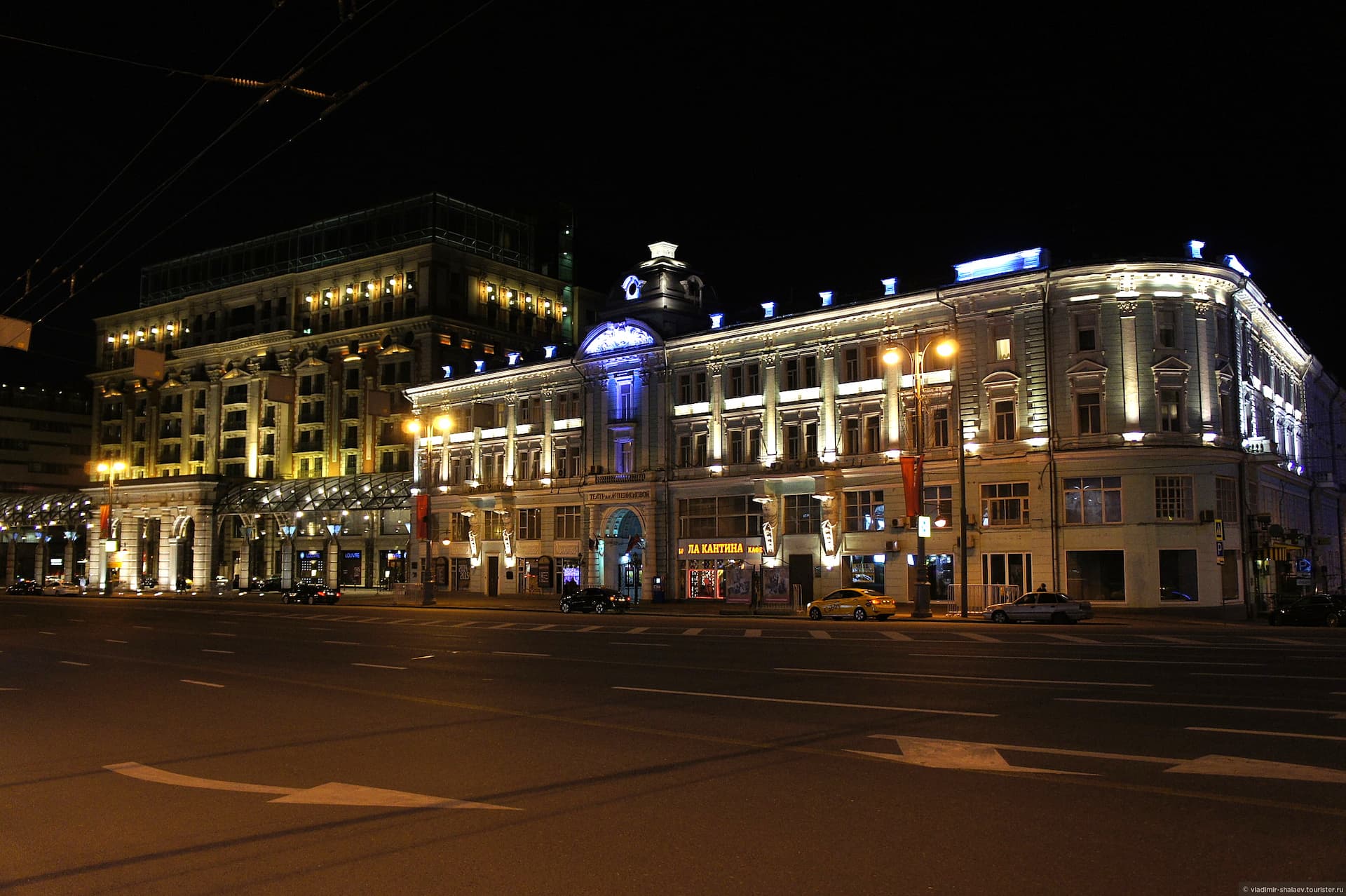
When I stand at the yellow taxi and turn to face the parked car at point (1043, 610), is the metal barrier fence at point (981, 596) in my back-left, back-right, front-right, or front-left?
front-left

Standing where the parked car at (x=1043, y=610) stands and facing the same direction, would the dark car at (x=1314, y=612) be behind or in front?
behind

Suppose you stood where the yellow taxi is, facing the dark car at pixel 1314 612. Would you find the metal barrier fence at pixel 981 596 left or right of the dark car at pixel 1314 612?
left

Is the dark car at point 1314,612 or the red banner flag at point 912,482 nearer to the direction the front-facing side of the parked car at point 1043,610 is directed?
the red banner flag

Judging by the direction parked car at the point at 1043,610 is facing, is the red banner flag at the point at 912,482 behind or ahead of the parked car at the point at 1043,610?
ahead

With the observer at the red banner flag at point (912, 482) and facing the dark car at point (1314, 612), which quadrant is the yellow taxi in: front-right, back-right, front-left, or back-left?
back-right

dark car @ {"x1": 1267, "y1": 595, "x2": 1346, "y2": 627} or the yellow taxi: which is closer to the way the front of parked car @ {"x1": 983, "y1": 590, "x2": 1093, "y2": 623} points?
the yellow taxi

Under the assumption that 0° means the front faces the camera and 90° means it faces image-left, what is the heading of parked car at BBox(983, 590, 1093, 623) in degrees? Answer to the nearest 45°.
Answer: approximately 90°

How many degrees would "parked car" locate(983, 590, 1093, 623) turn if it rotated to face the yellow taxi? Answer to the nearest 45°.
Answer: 0° — it already faces it

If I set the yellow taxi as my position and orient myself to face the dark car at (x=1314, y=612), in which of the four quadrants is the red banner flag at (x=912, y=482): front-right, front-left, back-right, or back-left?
front-left

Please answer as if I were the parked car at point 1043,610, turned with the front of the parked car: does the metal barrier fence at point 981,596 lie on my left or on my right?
on my right

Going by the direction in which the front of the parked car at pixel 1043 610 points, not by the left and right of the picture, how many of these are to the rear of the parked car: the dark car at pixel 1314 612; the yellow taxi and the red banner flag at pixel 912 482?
1
